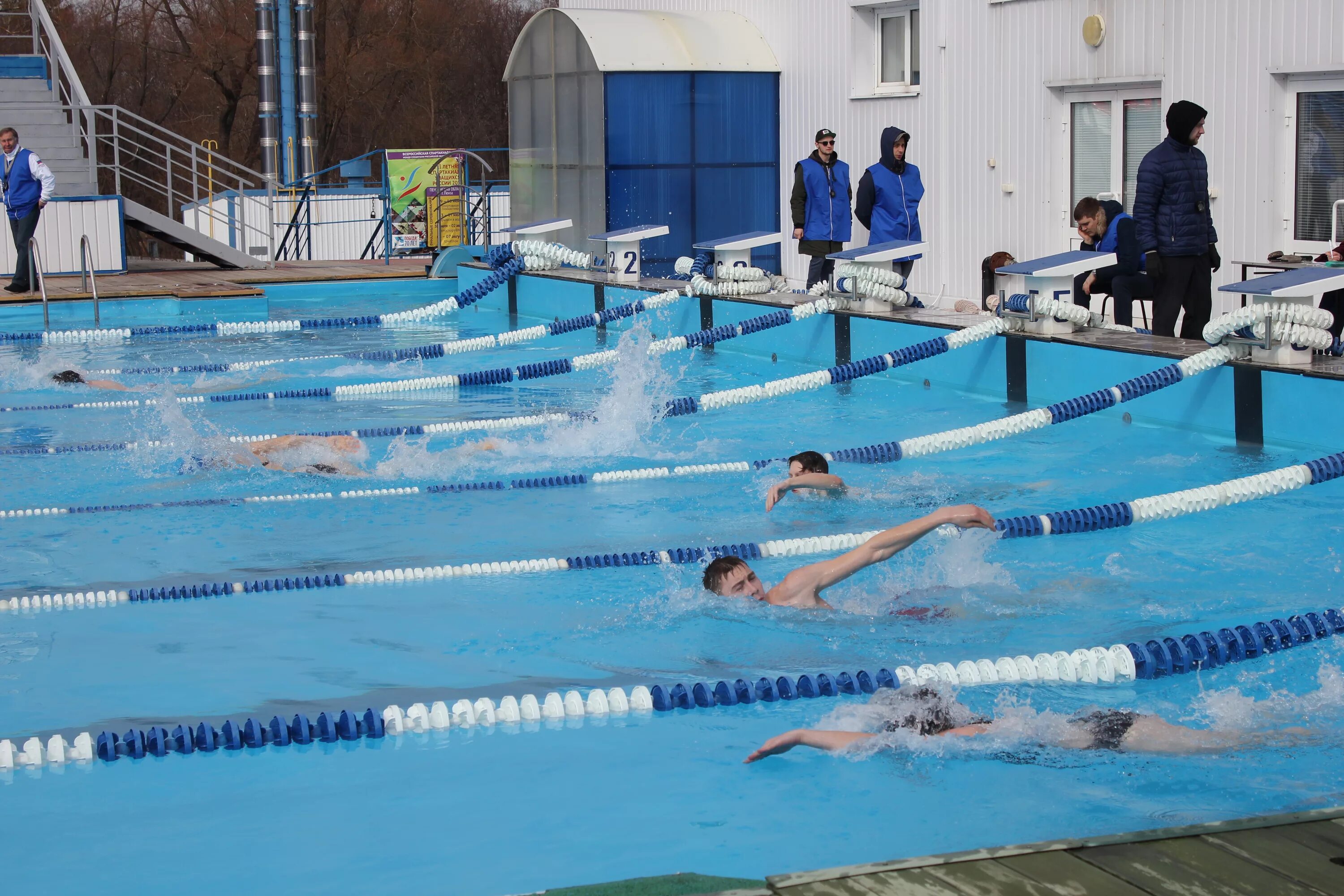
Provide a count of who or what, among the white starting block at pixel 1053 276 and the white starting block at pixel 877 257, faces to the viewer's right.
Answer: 0

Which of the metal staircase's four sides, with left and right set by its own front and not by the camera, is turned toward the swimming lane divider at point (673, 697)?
right

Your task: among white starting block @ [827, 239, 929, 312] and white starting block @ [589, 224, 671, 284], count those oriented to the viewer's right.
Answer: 0

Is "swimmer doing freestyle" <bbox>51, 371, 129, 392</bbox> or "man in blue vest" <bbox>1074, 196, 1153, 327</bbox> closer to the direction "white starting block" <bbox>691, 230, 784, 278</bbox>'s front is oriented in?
the swimmer doing freestyle

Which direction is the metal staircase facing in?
to the viewer's right

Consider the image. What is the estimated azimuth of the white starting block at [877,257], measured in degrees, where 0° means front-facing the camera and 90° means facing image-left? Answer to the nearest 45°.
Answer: approximately 45°

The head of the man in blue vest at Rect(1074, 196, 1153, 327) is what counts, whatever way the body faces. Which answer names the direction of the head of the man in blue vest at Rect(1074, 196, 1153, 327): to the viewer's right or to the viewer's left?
to the viewer's left
